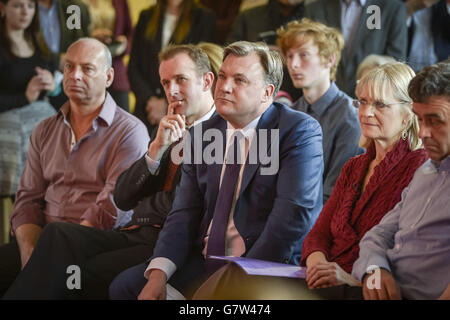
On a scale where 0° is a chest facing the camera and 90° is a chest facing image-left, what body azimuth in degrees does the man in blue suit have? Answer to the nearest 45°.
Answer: approximately 45°

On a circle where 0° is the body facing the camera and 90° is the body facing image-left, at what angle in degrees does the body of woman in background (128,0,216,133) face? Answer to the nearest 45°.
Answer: approximately 45°

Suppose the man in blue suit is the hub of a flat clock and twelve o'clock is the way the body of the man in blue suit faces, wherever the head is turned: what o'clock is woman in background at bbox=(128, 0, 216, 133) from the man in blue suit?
The woman in background is roughly at 4 o'clock from the man in blue suit.

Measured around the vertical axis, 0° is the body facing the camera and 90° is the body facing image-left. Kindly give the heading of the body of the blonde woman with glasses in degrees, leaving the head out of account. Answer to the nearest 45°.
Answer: approximately 45°
